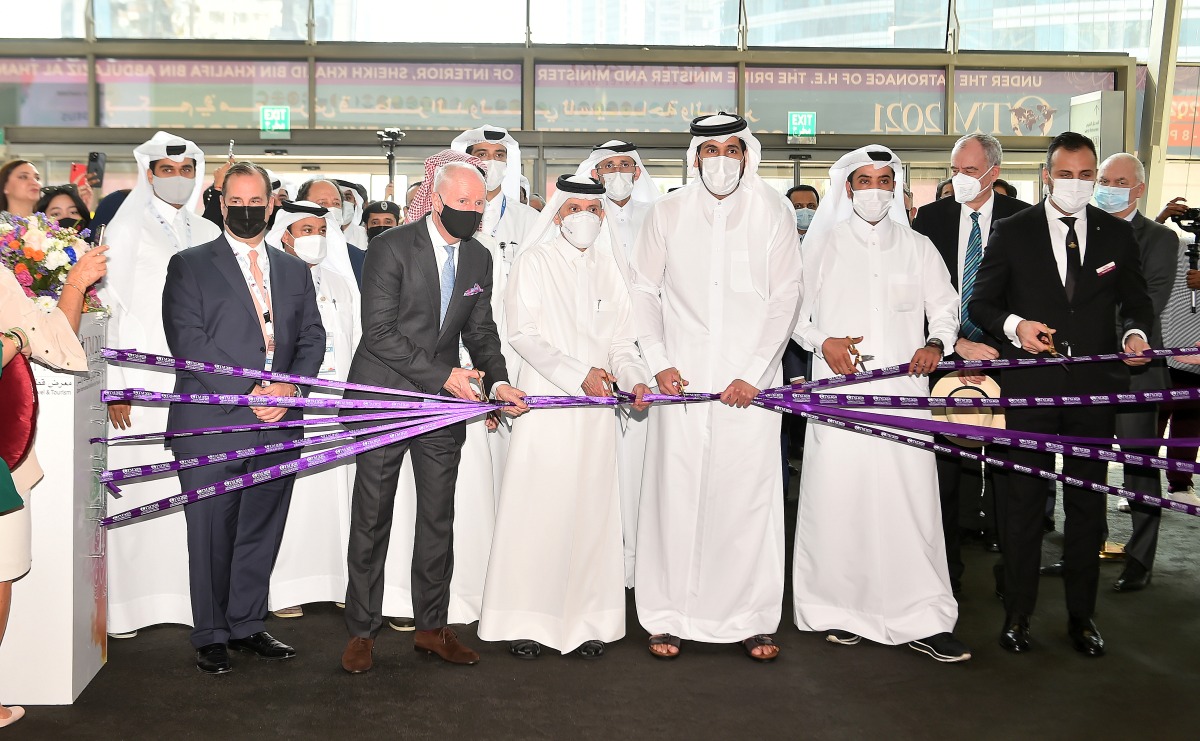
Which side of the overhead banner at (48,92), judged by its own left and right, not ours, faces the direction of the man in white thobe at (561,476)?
back

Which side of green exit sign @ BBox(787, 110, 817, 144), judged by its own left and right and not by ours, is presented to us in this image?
front

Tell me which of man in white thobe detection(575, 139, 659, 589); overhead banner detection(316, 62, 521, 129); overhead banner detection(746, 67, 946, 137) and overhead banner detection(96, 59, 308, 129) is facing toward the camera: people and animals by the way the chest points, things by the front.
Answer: the man in white thobe

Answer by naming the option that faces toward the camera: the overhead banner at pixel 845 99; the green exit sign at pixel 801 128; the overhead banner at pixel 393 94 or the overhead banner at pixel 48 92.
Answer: the green exit sign

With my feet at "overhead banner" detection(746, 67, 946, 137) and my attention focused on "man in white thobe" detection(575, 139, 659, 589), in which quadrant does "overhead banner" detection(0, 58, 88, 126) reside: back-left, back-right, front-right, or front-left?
front-right

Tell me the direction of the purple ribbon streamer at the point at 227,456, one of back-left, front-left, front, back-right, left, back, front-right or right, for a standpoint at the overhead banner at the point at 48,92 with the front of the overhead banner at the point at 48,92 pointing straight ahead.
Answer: back

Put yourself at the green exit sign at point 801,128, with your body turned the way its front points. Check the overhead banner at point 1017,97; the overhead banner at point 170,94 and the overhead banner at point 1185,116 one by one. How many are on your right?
1

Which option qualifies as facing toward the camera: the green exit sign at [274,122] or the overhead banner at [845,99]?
the green exit sign

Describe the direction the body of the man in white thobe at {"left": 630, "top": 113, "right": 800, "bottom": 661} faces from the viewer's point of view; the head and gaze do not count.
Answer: toward the camera

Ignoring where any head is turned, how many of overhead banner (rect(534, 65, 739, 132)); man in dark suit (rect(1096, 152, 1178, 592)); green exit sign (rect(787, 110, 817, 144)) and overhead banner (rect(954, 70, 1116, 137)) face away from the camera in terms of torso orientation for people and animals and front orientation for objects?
2

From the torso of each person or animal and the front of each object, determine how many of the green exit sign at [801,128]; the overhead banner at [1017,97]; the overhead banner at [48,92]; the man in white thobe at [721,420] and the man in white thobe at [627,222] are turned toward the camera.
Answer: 3

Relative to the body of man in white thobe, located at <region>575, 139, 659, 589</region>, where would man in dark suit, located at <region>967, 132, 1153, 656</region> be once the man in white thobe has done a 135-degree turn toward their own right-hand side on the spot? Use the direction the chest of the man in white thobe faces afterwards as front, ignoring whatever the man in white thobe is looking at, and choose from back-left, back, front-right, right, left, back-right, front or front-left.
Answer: back

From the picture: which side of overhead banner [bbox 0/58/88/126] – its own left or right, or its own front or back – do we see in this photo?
back

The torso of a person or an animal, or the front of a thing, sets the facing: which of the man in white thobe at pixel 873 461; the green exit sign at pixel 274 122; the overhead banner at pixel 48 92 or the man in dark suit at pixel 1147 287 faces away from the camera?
the overhead banner

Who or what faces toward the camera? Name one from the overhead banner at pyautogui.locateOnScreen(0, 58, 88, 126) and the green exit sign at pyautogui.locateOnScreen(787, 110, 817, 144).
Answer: the green exit sign

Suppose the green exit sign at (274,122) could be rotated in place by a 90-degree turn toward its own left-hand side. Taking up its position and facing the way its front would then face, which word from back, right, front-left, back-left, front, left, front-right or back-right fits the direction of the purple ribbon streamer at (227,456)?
right

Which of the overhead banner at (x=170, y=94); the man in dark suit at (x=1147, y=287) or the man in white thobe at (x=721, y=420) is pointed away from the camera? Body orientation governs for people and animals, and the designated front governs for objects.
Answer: the overhead banner
